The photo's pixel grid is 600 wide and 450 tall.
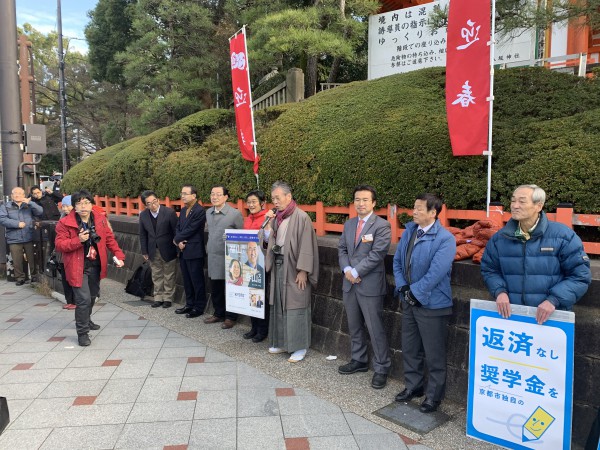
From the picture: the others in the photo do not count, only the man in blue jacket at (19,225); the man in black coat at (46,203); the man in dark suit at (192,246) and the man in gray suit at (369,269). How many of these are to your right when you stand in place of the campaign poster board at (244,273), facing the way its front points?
3

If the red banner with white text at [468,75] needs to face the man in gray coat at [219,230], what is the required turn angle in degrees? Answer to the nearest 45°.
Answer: approximately 90° to its right

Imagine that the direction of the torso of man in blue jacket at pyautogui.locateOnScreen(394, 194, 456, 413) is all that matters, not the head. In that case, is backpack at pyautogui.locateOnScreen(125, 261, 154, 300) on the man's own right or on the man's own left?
on the man's own right

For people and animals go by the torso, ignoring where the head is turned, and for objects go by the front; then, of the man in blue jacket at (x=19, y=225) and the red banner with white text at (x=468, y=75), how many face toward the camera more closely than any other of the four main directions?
2

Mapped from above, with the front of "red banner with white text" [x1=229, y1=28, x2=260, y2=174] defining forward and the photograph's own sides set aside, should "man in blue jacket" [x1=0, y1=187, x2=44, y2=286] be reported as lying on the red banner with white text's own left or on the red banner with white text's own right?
on the red banner with white text's own right

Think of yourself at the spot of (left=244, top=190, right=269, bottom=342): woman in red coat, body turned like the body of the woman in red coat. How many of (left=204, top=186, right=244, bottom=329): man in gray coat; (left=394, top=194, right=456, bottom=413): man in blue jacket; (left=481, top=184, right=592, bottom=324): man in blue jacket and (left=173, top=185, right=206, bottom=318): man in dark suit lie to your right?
2

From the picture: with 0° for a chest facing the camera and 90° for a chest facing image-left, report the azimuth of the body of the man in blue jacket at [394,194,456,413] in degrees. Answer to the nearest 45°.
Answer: approximately 45°
